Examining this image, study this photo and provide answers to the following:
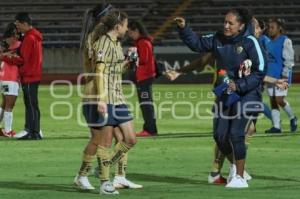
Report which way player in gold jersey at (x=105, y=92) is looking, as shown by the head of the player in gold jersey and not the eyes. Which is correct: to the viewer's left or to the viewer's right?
to the viewer's right

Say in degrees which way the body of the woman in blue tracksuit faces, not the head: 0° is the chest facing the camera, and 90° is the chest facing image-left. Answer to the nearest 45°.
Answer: approximately 45°

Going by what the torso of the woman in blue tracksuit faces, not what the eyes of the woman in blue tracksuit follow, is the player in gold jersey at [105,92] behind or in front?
in front
